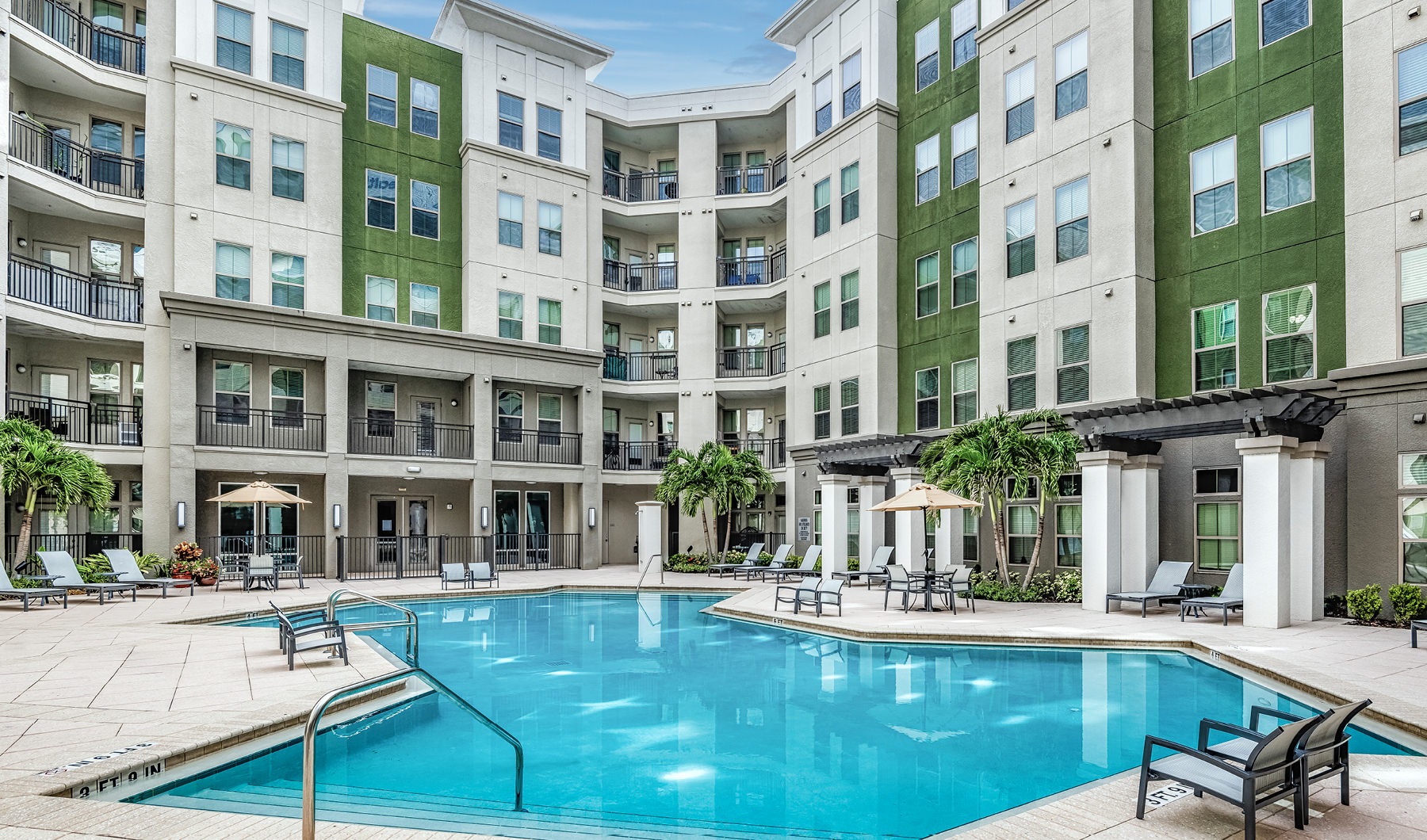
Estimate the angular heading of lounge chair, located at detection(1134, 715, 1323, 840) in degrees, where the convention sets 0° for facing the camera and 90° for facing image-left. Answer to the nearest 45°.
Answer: approximately 135°

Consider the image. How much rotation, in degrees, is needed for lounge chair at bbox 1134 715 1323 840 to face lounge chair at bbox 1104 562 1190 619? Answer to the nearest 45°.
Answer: approximately 45° to its right

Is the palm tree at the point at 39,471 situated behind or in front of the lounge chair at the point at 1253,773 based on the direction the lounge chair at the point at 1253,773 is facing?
in front

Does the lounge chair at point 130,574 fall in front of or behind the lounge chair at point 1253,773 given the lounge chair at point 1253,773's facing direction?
in front

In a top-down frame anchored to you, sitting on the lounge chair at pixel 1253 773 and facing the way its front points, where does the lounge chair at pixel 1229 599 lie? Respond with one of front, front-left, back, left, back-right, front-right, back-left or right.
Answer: front-right
